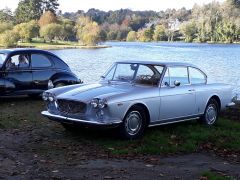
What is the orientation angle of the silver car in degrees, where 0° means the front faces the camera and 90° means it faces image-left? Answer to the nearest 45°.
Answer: approximately 45°

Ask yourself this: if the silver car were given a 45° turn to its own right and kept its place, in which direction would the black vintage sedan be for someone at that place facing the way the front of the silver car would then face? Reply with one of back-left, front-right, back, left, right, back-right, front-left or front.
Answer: front-right
